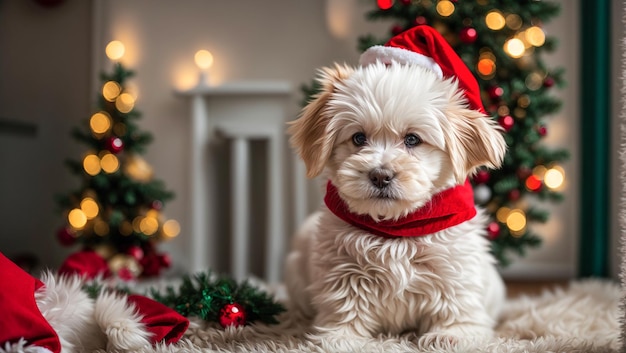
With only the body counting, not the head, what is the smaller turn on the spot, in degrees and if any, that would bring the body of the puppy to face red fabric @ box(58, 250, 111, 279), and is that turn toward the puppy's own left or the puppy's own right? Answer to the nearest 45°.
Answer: approximately 135° to the puppy's own right

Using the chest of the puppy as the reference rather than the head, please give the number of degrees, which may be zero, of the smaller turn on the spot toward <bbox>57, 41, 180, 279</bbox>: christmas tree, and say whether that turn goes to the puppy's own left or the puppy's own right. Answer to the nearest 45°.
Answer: approximately 135° to the puppy's own right

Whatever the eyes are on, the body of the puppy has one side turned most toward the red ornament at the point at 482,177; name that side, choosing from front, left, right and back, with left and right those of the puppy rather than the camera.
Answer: back

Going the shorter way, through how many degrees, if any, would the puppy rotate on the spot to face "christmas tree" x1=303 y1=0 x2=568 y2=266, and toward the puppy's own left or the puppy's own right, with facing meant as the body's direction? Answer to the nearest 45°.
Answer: approximately 180°

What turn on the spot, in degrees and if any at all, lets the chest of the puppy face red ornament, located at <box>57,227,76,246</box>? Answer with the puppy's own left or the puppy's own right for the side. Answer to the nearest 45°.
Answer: approximately 135° to the puppy's own right

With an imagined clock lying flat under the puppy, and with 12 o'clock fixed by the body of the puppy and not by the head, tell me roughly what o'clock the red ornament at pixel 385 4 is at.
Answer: The red ornament is roughly at 6 o'clock from the puppy.

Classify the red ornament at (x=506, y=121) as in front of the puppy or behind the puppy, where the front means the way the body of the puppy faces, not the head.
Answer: behind

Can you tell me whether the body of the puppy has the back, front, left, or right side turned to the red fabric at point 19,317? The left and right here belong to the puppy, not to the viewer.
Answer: right

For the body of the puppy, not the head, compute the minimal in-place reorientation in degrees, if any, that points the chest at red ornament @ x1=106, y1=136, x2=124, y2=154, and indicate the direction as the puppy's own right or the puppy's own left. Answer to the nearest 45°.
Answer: approximately 135° to the puppy's own right

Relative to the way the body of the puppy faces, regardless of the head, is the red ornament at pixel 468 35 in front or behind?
behind

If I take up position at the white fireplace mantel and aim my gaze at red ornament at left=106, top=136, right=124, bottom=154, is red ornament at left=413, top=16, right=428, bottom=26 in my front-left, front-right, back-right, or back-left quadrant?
back-left

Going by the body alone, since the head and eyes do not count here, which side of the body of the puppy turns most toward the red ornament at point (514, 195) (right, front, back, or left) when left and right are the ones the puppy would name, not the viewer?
back

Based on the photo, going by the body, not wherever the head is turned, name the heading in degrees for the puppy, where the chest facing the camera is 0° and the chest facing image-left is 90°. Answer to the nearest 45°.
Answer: approximately 0°

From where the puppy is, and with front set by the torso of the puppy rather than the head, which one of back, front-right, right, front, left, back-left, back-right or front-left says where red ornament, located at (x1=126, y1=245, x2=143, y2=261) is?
back-right
